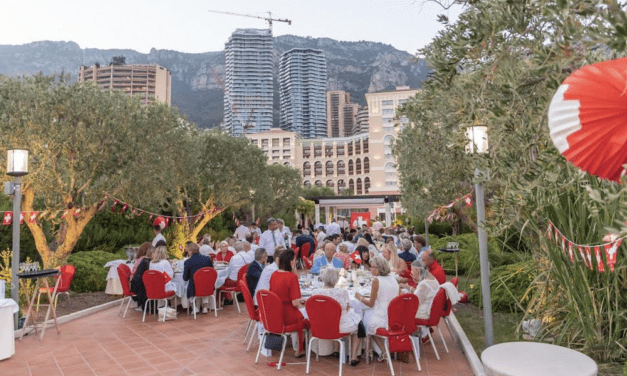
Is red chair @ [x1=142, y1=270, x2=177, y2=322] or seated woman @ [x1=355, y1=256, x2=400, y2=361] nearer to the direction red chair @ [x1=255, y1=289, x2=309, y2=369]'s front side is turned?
the seated woman

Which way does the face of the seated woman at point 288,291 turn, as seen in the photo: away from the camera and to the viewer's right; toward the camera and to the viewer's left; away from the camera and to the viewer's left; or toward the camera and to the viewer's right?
away from the camera and to the viewer's right

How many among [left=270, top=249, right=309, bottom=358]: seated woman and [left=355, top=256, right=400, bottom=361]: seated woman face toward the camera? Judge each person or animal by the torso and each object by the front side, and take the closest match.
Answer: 0

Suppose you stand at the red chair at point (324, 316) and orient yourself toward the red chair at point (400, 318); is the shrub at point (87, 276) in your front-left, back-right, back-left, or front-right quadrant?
back-left

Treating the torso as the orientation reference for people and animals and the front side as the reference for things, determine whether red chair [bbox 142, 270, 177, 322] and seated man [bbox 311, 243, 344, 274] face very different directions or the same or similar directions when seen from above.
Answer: very different directions

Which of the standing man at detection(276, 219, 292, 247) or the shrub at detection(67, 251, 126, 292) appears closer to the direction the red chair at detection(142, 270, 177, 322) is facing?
the standing man

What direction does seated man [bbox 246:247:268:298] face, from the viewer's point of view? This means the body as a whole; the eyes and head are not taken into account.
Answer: to the viewer's right

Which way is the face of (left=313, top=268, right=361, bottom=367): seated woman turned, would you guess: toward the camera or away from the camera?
away from the camera

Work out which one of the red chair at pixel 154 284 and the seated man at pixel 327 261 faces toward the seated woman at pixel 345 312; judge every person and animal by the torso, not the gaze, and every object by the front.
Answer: the seated man

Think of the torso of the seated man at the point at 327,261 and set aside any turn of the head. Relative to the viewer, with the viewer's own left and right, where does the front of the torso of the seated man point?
facing the viewer

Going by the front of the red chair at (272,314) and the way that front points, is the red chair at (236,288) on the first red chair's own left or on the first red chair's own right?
on the first red chair's own left

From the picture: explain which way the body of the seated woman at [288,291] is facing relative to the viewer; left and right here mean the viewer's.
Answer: facing away from the viewer and to the right of the viewer

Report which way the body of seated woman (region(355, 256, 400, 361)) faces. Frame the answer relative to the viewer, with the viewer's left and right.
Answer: facing away from the viewer and to the left of the viewer

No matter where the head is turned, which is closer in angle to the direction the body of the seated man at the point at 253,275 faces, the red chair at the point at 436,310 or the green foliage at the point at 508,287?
the green foliage

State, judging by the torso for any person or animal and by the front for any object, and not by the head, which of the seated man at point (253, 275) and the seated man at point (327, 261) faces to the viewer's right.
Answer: the seated man at point (253, 275)
